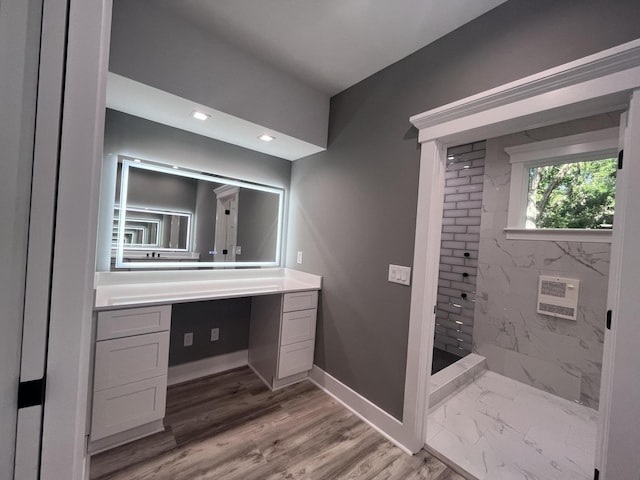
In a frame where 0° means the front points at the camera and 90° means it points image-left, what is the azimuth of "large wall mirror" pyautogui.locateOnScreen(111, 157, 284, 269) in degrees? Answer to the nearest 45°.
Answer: approximately 315°

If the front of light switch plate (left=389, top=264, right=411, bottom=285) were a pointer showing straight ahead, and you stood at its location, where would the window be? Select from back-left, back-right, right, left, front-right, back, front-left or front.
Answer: back

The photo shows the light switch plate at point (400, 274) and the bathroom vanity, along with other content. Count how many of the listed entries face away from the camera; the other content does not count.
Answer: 0

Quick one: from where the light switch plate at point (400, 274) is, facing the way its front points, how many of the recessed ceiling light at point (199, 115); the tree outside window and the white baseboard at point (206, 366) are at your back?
1

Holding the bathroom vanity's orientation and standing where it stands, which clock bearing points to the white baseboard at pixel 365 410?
The white baseboard is roughly at 11 o'clock from the bathroom vanity.

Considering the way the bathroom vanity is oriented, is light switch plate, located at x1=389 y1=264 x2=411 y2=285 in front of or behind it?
in front

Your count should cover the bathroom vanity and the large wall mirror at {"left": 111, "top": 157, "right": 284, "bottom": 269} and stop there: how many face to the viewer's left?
0

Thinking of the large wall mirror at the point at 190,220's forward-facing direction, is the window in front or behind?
in front

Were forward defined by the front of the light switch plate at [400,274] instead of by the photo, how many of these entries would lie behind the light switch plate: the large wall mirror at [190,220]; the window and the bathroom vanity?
1

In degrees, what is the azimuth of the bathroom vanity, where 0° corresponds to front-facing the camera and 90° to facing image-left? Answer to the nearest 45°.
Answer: approximately 315°
